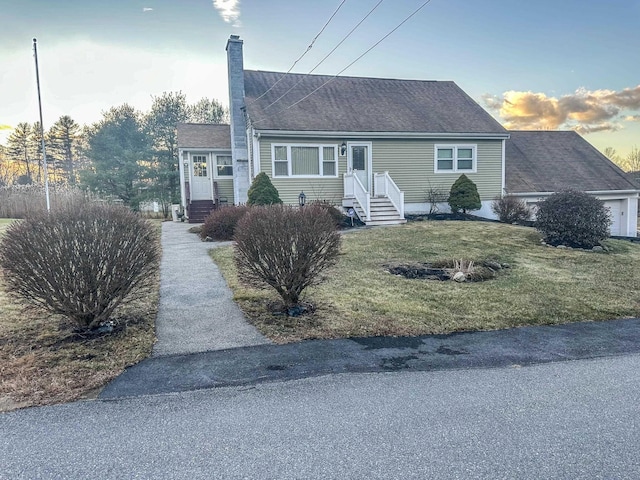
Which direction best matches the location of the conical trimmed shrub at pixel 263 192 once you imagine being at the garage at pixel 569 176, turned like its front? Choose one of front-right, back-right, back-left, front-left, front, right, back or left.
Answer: front-right

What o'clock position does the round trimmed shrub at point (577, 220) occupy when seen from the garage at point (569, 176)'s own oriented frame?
The round trimmed shrub is roughly at 12 o'clock from the garage.

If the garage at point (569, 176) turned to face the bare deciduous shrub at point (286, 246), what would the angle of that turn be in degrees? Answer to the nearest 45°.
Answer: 0° — it already faces it

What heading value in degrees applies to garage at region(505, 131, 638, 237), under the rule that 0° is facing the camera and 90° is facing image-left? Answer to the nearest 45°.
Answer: approximately 0°

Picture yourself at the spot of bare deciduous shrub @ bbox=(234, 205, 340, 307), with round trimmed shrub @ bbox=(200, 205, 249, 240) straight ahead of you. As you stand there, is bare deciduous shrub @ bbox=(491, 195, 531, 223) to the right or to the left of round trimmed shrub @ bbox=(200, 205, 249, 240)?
right

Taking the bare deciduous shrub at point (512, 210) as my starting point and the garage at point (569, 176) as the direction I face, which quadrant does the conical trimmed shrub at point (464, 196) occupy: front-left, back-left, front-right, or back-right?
back-left

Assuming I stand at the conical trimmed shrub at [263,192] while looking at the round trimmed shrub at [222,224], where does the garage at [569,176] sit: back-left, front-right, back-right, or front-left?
back-left

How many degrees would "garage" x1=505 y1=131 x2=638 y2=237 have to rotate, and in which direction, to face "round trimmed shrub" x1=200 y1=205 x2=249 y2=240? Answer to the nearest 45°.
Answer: approximately 45° to its right
